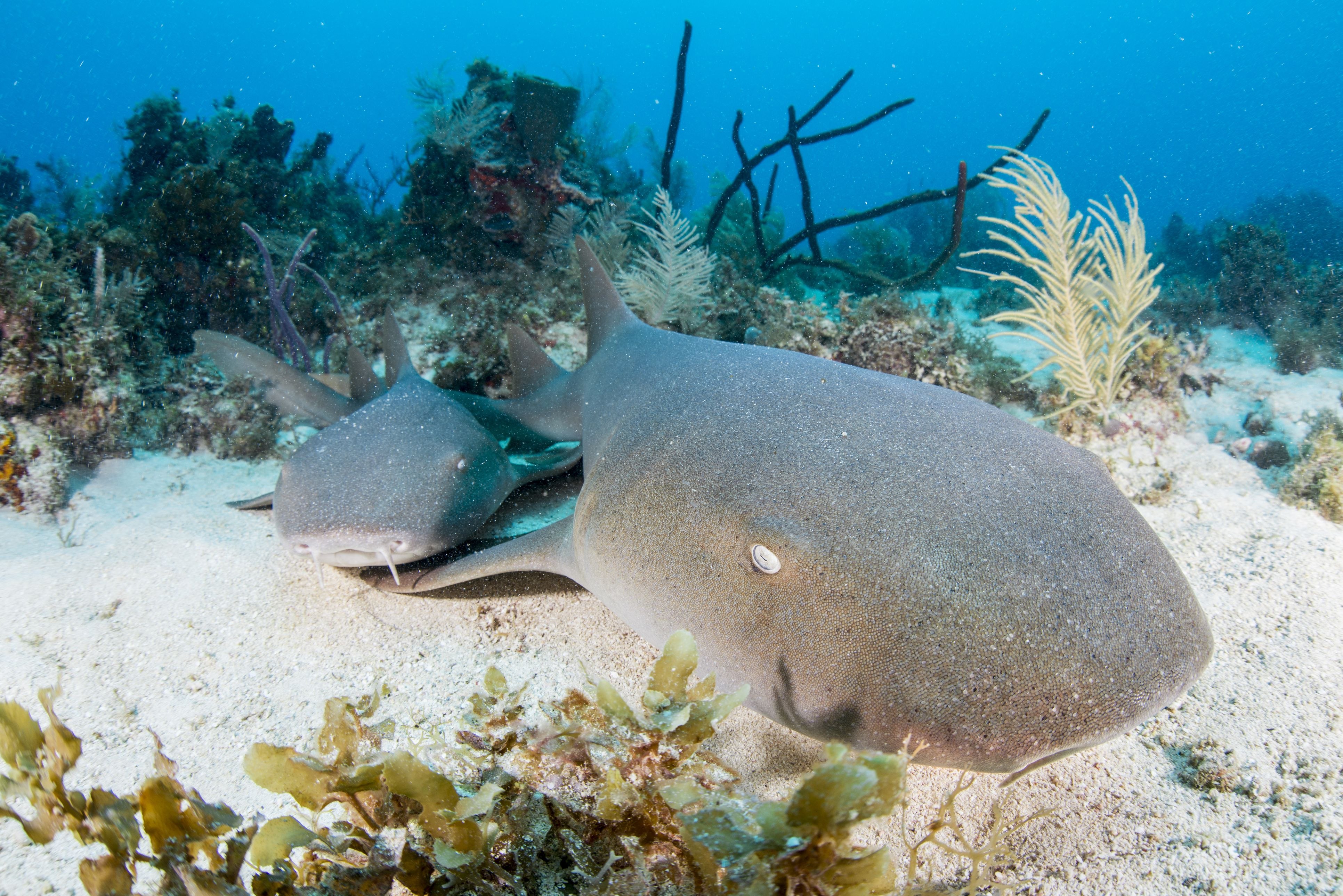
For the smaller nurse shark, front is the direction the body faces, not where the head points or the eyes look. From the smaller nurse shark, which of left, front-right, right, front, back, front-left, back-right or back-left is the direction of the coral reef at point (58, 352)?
back-right

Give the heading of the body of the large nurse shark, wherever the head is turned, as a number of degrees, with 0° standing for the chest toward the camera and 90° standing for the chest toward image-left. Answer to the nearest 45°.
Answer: approximately 315°

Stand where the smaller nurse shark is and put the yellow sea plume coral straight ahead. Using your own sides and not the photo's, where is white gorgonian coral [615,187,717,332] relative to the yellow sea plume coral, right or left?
left

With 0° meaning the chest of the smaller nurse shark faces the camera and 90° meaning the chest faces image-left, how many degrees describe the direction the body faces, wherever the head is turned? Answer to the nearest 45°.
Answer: approximately 0°

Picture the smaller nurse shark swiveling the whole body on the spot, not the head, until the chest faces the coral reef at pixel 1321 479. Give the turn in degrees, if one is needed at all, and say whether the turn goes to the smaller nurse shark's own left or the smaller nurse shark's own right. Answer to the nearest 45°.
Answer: approximately 90° to the smaller nurse shark's own left

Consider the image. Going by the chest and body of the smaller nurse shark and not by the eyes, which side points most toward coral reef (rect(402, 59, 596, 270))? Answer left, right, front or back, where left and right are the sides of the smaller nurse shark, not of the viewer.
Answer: back

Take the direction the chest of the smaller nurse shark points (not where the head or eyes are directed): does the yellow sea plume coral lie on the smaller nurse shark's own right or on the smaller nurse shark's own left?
on the smaller nurse shark's own left
